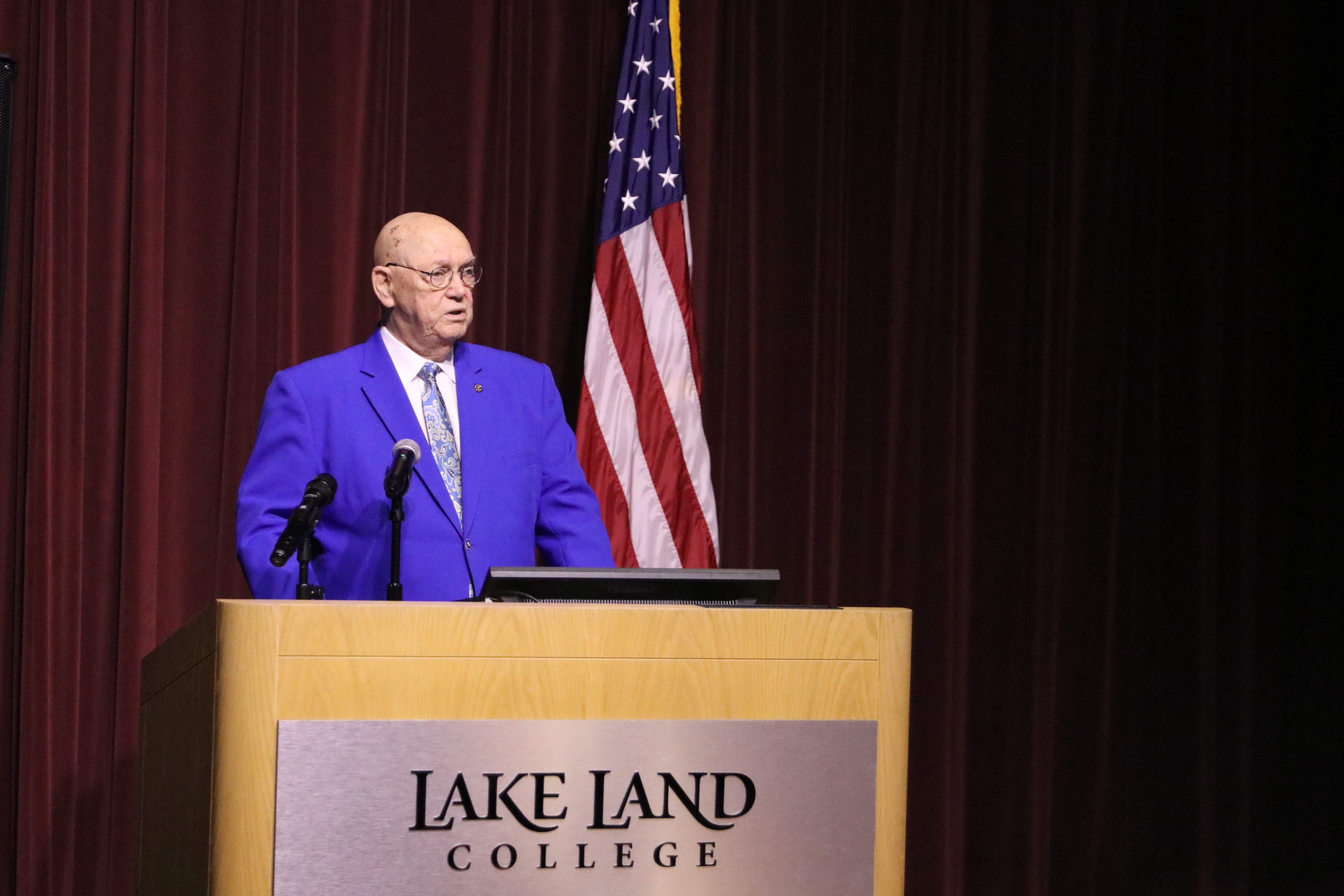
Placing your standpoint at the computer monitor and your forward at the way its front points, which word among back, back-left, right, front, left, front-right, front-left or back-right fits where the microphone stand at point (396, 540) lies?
front-left

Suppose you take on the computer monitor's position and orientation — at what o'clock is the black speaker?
The black speaker is roughly at 10 o'clock from the computer monitor.

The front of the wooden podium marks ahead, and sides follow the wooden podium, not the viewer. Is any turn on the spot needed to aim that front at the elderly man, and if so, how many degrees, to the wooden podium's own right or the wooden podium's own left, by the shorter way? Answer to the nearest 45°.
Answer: approximately 180°

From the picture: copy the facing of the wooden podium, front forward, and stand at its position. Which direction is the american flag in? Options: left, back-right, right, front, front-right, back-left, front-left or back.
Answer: back

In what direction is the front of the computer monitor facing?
away from the camera

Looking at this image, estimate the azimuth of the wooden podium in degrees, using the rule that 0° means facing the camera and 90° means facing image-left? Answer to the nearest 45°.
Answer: approximately 0°

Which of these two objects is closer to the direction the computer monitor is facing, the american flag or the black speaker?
the american flag

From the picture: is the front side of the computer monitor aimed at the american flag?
yes
